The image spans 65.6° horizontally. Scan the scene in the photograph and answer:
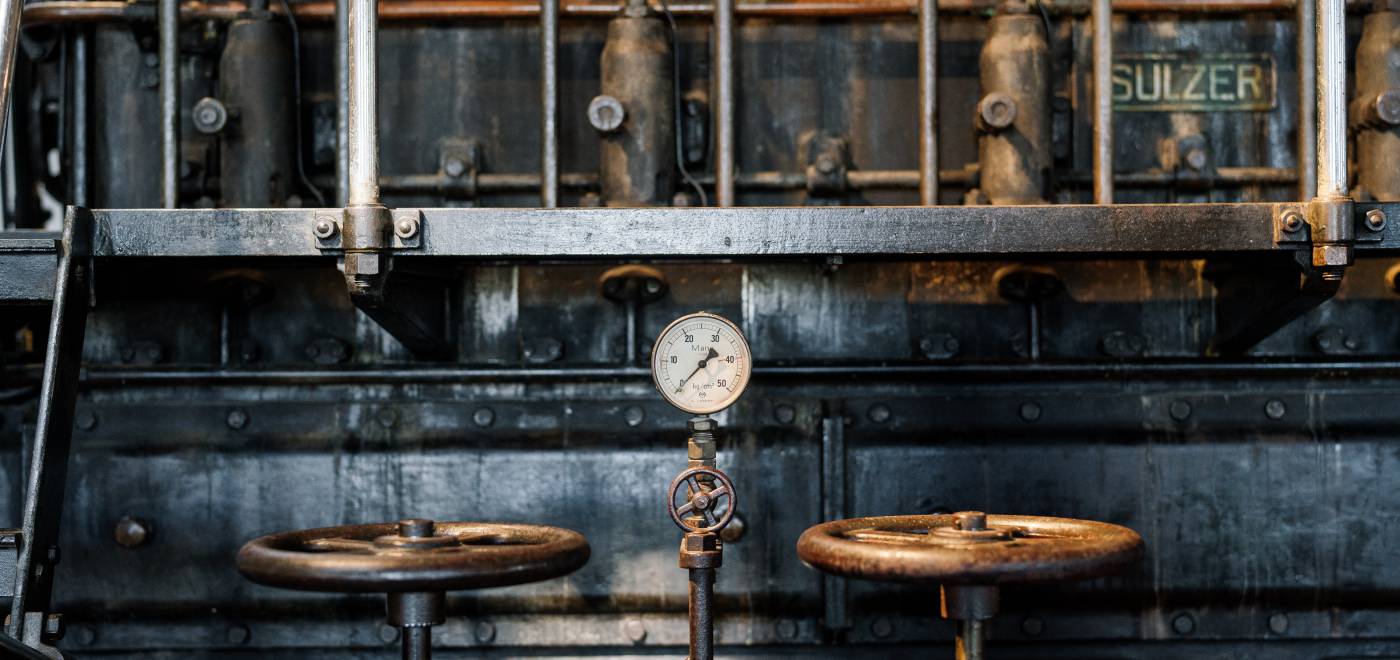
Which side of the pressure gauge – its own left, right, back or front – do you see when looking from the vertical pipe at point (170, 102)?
right

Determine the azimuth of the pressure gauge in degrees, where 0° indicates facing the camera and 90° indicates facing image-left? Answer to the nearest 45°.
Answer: approximately 0°

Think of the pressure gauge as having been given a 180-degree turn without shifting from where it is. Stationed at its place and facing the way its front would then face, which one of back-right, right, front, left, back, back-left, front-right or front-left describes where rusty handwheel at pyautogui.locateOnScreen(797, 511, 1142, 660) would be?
back-right

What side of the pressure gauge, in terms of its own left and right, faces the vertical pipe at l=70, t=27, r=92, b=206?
right

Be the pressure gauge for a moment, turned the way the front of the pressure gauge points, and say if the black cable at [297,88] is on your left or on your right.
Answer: on your right
